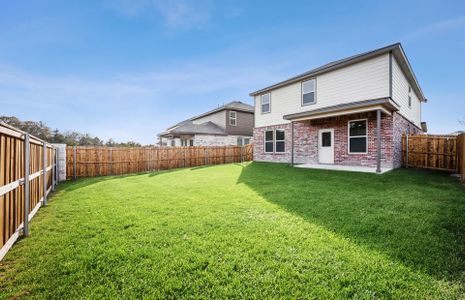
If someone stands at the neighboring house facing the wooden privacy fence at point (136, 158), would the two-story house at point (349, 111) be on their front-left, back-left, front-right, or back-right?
front-left

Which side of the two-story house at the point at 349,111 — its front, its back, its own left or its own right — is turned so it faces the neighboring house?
left

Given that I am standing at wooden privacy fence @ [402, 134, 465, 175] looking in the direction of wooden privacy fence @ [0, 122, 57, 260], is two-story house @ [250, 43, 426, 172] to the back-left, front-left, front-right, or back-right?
front-right

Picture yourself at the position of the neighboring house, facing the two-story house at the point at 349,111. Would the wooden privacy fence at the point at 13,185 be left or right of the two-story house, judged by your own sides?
right

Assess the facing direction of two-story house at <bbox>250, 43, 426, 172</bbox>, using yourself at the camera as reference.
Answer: facing away from the viewer and to the right of the viewer

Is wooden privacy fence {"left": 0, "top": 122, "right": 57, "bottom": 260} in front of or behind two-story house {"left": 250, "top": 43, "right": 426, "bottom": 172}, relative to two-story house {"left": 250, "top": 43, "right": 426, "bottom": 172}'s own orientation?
behind

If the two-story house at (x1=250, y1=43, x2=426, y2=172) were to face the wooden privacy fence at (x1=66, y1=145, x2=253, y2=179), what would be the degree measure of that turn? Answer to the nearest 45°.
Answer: approximately 135° to its left

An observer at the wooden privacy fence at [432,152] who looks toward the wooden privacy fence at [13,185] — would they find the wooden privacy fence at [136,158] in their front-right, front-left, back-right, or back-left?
front-right

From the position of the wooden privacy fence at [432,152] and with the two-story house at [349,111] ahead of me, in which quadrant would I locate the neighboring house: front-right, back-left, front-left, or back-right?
front-right

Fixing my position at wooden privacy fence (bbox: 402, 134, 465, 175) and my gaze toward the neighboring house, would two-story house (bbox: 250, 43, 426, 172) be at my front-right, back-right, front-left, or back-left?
front-left
